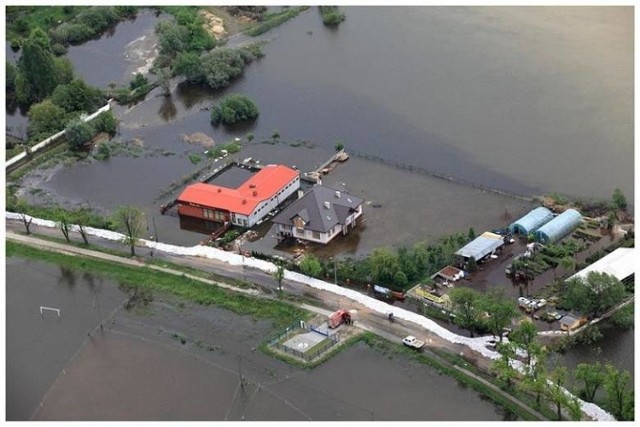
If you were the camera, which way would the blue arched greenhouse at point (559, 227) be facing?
facing the viewer and to the left of the viewer

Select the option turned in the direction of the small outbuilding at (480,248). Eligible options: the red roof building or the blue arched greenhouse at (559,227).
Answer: the blue arched greenhouse

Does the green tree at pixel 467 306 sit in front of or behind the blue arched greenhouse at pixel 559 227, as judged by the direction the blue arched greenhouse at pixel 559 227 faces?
in front

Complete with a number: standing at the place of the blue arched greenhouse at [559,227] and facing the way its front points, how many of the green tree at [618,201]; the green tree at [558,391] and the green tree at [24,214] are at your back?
1

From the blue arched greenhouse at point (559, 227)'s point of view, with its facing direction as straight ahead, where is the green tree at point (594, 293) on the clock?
The green tree is roughly at 10 o'clock from the blue arched greenhouse.

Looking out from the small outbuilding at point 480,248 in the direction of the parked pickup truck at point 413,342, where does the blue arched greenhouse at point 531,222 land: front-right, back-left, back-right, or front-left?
back-left

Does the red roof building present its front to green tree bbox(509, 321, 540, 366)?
no

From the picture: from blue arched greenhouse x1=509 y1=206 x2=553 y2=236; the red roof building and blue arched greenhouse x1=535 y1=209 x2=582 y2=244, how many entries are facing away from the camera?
0

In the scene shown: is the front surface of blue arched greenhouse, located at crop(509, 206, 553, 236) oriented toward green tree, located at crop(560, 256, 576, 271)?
no

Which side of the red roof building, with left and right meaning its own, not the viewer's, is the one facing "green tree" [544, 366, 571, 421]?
left

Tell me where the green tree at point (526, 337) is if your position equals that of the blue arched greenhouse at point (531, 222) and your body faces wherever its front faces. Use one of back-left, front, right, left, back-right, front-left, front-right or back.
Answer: front-left

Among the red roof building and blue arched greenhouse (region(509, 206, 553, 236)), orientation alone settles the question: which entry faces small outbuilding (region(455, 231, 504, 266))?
the blue arched greenhouse

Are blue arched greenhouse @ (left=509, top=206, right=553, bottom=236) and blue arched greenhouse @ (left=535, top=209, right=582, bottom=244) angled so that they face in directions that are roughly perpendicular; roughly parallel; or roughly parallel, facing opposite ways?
roughly parallel

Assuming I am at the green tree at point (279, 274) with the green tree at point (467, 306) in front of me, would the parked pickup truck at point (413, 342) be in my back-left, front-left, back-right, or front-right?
front-right

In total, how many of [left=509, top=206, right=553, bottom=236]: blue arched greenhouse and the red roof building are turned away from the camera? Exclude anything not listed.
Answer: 0

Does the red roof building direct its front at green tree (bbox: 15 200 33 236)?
no

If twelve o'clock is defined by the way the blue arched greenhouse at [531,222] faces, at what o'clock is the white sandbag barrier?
The white sandbag barrier is roughly at 12 o'clock from the blue arched greenhouse.

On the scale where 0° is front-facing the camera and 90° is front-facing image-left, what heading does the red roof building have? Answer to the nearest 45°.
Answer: approximately 45°
